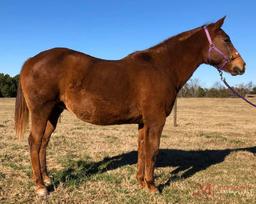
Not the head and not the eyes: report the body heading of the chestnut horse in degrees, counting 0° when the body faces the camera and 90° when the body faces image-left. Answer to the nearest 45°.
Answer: approximately 270°
